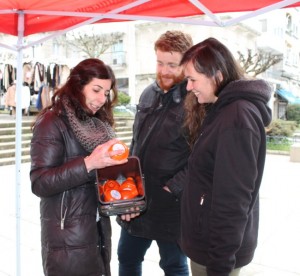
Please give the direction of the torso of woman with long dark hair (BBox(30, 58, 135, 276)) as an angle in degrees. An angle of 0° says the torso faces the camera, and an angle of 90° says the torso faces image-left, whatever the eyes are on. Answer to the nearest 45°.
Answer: approximately 315°

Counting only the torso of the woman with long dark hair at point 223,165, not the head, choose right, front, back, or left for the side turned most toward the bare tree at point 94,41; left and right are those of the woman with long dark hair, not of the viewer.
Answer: right

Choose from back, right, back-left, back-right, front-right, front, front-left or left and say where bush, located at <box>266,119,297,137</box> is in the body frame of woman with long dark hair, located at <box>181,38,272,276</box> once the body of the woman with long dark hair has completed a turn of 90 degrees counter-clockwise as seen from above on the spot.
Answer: back

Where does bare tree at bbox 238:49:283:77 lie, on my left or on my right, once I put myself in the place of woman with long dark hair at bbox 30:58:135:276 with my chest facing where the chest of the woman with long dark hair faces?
on my left

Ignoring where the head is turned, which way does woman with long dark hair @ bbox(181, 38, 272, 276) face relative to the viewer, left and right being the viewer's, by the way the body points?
facing to the left of the viewer

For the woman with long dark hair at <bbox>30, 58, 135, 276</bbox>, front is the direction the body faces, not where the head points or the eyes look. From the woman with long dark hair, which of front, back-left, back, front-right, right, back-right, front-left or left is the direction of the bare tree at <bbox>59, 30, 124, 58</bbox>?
back-left

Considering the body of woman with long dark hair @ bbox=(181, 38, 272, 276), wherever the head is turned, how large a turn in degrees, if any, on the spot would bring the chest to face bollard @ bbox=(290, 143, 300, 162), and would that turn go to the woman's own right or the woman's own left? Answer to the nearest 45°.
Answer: approximately 90° to the woman's own right

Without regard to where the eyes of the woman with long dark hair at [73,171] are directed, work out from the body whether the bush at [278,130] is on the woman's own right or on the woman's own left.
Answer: on the woman's own left

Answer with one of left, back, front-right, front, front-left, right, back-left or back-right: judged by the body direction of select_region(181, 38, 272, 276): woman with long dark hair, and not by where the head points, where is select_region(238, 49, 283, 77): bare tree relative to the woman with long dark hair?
right

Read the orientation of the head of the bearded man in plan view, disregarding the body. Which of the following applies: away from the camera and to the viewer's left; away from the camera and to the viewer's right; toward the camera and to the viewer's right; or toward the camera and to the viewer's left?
toward the camera and to the viewer's left

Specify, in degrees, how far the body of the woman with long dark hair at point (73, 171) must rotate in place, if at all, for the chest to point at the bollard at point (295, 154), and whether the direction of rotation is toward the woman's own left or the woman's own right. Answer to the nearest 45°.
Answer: approximately 90° to the woman's own left
